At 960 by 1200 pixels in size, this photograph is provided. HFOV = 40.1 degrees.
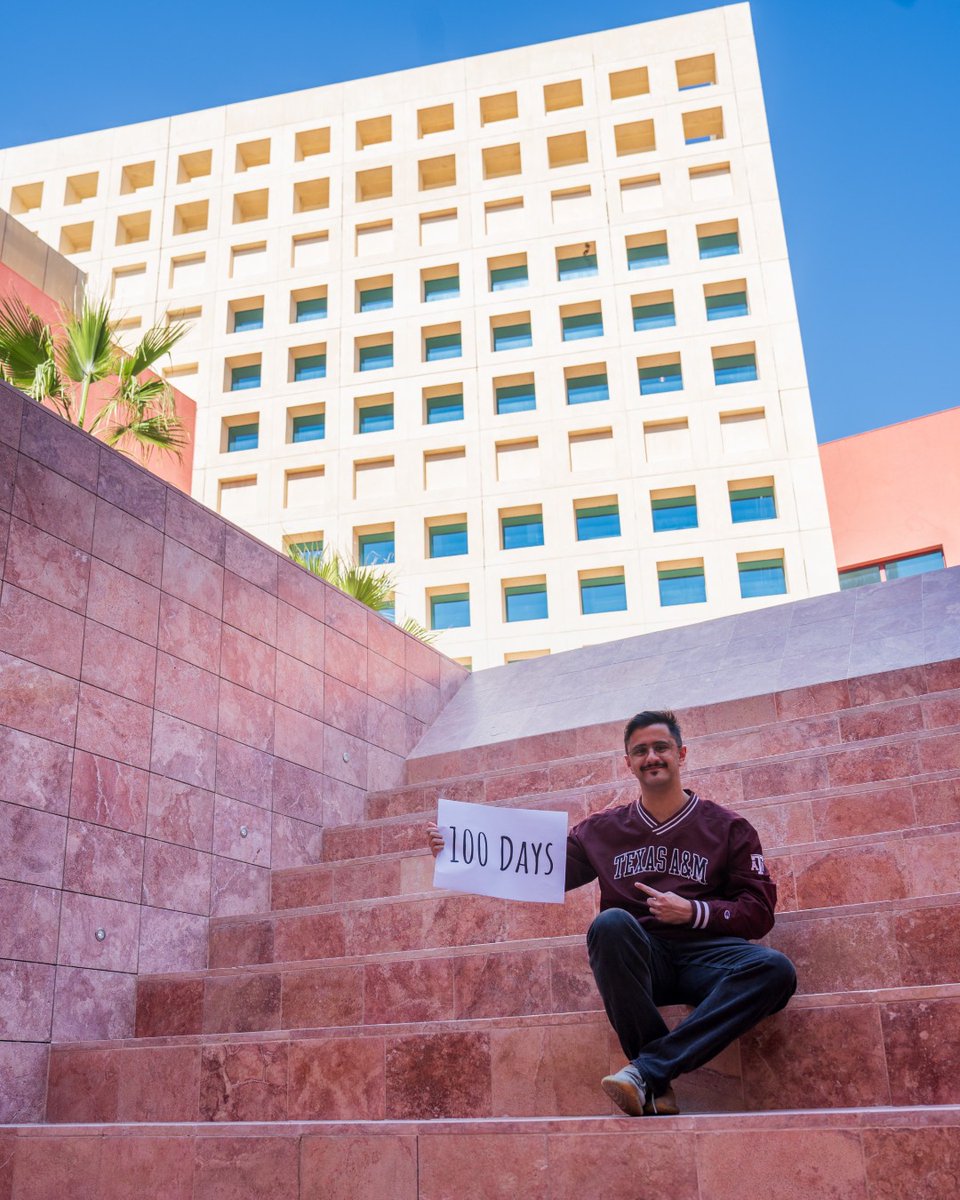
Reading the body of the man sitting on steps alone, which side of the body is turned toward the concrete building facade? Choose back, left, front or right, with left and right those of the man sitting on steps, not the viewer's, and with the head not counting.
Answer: back

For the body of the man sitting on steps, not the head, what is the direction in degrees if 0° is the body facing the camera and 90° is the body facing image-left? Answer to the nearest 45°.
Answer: approximately 0°

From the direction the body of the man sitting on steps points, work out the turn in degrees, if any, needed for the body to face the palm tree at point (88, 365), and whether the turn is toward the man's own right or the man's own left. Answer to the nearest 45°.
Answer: approximately 135° to the man's own right
